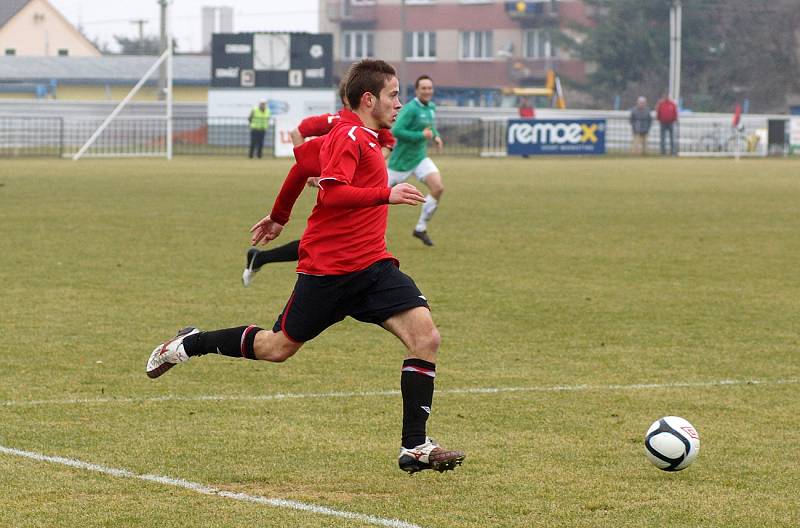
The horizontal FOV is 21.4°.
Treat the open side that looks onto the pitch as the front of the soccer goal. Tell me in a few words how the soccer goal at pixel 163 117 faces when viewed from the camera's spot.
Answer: facing to the right of the viewer

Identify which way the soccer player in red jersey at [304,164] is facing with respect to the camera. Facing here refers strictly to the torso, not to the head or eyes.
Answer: to the viewer's right

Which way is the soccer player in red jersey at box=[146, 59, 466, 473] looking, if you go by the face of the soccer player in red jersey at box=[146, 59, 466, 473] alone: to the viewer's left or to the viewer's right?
to the viewer's right

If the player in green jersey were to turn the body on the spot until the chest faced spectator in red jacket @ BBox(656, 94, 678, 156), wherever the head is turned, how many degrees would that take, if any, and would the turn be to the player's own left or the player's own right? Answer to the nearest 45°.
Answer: approximately 135° to the player's own left

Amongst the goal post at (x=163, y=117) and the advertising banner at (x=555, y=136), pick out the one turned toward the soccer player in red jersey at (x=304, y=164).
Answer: the advertising banner

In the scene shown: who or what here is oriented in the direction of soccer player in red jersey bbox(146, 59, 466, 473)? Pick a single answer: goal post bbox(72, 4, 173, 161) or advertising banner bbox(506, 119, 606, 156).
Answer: the advertising banner

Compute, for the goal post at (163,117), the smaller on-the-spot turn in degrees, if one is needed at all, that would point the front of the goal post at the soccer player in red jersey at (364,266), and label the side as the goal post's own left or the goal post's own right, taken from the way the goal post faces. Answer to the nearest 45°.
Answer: approximately 90° to the goal post's own right

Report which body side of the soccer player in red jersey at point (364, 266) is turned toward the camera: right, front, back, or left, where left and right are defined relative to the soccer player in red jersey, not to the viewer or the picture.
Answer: right

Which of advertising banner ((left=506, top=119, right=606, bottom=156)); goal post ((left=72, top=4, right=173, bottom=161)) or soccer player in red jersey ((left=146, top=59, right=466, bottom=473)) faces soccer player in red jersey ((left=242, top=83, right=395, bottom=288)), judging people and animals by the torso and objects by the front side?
the advertising banner

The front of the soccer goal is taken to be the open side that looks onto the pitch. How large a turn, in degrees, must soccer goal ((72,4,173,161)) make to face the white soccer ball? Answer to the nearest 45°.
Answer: approximately 90° to its right

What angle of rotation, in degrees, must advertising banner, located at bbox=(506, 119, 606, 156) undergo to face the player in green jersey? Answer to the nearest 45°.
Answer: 0° — it already faces them
